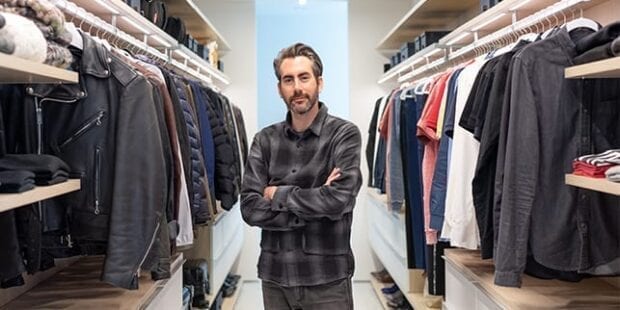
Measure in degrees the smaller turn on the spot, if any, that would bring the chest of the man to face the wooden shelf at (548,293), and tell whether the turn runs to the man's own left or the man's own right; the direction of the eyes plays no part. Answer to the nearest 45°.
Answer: approximately 90° to the man's own left

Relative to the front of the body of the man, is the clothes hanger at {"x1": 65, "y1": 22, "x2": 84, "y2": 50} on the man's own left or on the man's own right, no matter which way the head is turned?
on the man's own right

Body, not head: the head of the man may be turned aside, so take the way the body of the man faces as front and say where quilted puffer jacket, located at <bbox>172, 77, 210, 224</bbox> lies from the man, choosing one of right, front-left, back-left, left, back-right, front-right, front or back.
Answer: back-right

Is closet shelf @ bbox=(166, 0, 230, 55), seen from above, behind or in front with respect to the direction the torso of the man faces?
behind

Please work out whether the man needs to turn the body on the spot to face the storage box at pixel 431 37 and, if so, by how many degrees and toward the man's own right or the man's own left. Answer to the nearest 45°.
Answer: approximately 135° to the man's own left

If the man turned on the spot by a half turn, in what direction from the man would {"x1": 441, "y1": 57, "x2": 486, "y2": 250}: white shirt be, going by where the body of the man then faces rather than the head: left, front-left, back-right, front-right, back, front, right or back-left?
right

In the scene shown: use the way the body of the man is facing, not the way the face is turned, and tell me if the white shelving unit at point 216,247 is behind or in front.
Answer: behind

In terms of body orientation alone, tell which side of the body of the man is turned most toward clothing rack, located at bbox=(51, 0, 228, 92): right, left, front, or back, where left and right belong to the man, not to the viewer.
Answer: right

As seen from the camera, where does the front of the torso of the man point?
toward the camera

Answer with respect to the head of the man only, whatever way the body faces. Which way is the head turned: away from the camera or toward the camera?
toward the camera

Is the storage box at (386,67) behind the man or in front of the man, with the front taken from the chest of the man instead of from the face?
behind

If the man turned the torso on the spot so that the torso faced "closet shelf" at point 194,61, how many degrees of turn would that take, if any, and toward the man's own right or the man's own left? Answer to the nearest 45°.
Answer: approximately 135° to the man's own right

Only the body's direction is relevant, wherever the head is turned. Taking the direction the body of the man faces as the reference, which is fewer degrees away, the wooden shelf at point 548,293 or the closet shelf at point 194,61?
the wooden shelf

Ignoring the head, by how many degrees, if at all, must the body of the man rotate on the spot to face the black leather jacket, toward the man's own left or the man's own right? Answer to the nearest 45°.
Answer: approximately 45° to the man's own right

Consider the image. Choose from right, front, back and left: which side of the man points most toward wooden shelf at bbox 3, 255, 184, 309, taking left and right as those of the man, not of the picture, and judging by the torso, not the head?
right
